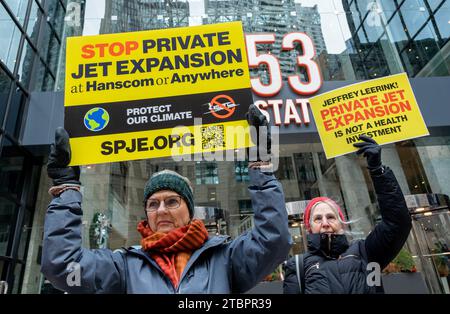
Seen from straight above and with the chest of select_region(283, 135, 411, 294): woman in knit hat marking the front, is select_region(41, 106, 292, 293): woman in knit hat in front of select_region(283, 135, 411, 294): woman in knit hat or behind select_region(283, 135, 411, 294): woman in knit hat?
in front

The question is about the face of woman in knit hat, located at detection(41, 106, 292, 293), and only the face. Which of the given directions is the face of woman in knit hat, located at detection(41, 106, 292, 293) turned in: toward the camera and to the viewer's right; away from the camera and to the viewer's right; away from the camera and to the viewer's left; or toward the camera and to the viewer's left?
toward the camera and to the viewer's left

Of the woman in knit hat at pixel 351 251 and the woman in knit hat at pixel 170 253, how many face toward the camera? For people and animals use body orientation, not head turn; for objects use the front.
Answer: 2

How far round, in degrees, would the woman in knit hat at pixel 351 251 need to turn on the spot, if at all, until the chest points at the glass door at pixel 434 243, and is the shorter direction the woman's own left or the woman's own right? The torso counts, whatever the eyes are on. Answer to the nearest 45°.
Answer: approximately 180°

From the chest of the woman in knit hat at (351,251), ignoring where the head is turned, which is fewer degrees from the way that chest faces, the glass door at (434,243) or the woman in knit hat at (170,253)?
the woman in knit hat

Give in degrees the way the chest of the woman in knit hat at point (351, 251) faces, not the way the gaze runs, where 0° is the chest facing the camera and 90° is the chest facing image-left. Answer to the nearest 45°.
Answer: approximately 0°

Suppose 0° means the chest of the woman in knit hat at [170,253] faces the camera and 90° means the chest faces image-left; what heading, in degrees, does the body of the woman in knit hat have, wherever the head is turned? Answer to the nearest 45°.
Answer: approximately 0°

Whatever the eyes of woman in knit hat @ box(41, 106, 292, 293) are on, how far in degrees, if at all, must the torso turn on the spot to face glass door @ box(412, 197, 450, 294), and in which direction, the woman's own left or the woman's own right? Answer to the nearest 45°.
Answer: approximately 135° to the woman's own left
